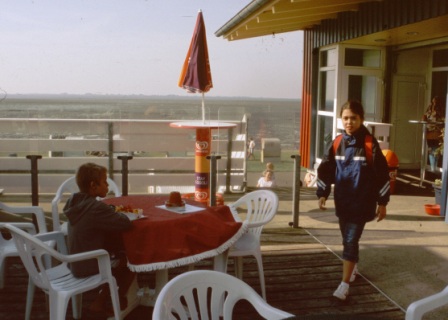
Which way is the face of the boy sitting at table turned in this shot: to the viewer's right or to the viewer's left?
to the viewer's right

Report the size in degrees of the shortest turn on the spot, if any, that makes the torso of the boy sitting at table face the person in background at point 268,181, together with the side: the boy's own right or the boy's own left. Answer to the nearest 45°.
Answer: approximately 45° to the boy's own left

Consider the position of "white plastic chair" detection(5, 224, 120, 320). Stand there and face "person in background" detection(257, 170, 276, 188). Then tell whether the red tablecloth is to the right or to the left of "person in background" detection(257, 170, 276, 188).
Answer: right

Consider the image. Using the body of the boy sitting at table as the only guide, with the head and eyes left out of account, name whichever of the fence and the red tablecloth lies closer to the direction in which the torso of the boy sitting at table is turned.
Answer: the red tablecloth

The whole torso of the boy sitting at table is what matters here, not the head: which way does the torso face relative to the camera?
to the viewer's right
